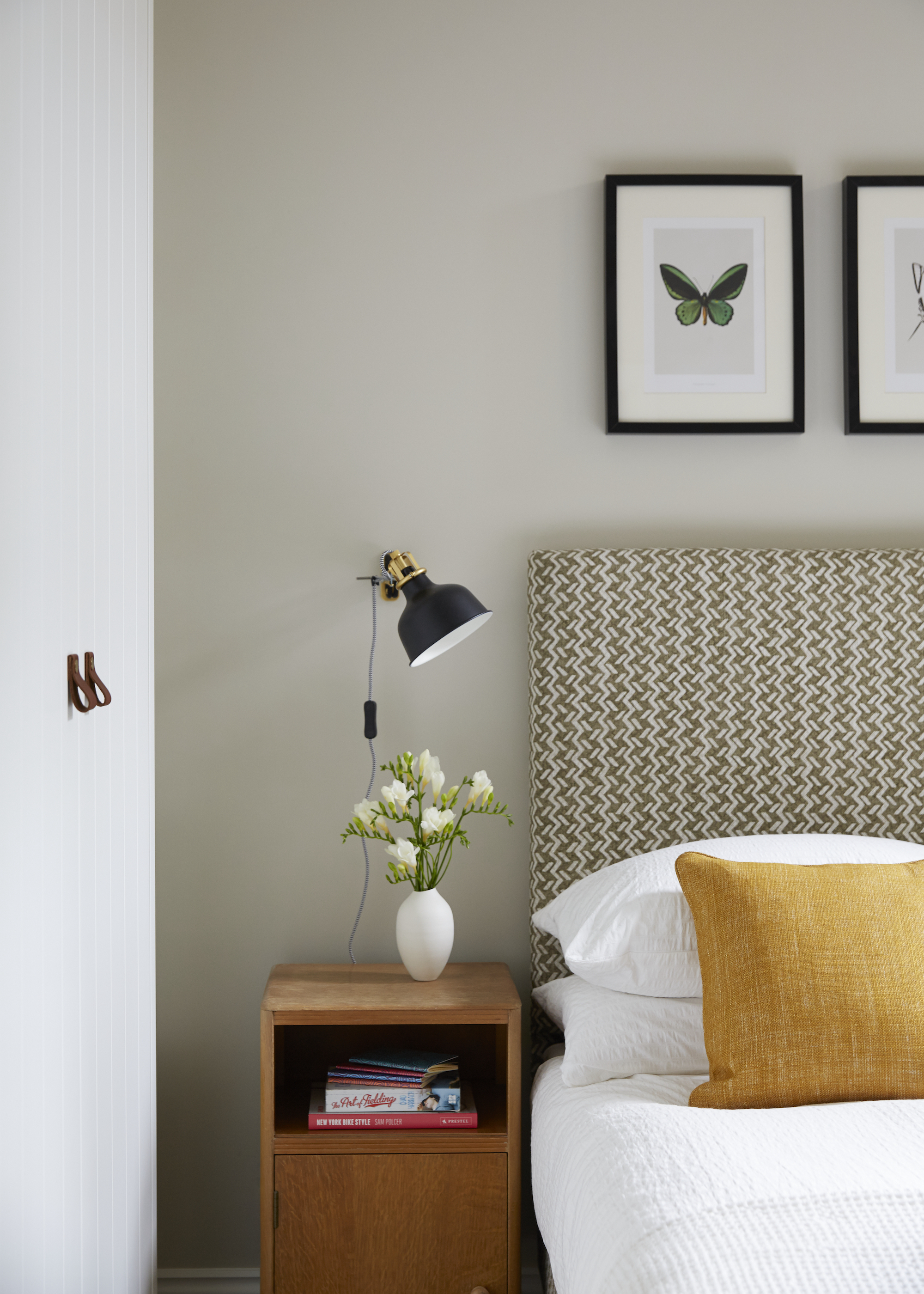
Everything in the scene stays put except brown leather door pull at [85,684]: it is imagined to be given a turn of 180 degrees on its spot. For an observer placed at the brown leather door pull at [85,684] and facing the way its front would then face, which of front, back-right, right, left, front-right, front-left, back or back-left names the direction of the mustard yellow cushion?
back-right

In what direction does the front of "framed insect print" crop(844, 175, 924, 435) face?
toward the camera

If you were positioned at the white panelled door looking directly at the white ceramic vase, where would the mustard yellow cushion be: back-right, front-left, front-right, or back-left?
front-right

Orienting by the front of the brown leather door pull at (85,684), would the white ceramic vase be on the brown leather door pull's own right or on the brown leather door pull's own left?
on the brown leather door pull's own left

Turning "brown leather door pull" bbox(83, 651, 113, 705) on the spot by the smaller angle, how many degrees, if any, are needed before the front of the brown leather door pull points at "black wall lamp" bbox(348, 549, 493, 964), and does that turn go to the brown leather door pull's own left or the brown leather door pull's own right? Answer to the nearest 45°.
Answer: approximately 90° to the brown leather door pull's own left

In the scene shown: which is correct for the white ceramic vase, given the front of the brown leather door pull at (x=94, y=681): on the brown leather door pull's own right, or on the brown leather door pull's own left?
on the brown leather door pull's own left

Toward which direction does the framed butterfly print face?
toward the camera

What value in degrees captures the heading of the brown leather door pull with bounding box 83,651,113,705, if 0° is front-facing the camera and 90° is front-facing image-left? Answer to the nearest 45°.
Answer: approximately 315°

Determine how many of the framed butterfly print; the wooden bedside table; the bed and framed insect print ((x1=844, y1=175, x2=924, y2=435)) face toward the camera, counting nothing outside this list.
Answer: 4

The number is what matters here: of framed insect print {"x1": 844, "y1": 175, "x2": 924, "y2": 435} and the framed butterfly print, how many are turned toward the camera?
2
